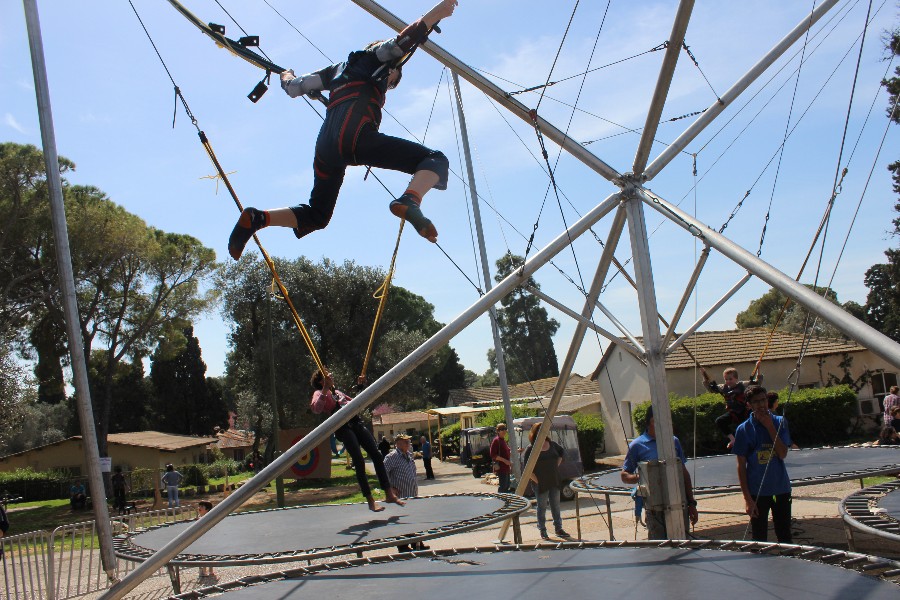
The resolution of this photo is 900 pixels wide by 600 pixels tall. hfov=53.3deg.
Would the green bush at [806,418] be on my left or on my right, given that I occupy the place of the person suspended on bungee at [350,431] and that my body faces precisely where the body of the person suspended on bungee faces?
on my left

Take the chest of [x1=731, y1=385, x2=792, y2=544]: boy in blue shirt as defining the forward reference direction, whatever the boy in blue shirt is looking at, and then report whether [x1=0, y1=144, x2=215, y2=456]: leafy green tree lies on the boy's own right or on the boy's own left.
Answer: on the boy's own right

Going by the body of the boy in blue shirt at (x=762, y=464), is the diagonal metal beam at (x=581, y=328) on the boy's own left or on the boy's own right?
on the boy's own right

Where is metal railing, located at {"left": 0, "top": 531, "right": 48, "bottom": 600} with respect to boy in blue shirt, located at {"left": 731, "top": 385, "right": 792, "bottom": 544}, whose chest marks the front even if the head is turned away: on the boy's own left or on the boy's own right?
on the boy's own right

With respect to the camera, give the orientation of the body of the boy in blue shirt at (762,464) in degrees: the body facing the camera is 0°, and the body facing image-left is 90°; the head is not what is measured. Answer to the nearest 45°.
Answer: approximately 0°

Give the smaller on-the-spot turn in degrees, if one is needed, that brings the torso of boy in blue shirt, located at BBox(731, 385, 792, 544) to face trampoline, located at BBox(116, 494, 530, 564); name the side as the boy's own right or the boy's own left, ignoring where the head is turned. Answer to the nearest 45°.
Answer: approximately 90° to the boy's own right

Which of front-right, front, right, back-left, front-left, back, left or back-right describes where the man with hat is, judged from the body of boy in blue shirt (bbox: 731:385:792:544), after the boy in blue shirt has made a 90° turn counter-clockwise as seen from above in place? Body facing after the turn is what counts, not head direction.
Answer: back-left

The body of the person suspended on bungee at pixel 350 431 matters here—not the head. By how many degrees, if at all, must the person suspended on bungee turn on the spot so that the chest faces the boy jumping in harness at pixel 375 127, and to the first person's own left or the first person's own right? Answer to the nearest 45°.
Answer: approximately 45° to the first person's own right

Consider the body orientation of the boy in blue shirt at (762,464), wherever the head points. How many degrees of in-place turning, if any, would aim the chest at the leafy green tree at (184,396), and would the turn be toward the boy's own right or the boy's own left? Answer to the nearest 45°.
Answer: approximately 135° to the boy's own right

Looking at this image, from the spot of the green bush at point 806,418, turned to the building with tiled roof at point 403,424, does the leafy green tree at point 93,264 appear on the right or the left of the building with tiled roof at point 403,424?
left

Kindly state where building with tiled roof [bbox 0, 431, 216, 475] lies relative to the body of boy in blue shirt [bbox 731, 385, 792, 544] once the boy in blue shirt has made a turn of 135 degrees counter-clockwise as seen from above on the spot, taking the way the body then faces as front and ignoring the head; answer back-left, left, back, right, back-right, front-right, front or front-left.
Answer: left

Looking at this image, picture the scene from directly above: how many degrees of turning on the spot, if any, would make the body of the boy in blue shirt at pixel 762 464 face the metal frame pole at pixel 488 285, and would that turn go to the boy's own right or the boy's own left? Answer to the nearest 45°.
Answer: approximately 135° to the boy's own right

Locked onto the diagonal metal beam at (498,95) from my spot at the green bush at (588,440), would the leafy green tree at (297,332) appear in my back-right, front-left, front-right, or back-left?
back-right
